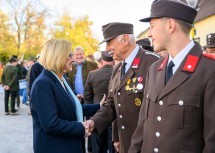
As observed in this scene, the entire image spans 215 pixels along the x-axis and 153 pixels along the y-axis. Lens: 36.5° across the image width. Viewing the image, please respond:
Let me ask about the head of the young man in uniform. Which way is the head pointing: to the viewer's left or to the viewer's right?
to the viewer's left

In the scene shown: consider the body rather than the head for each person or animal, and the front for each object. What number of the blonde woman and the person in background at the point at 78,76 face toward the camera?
1

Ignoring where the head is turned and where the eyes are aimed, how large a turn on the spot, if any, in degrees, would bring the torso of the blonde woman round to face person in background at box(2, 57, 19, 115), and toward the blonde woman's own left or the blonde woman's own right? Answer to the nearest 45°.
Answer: approximately 90° to the blonde woman's own left

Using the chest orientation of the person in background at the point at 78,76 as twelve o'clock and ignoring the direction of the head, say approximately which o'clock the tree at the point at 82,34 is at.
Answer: The tree is roughly at 6 o'clock from the person in background.

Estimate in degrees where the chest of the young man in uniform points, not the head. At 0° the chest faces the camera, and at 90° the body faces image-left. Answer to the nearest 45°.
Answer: approximately 45°

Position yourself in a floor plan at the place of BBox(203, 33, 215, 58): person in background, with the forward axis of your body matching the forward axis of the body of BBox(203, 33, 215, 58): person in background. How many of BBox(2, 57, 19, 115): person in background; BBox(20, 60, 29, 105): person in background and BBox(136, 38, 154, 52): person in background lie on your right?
3

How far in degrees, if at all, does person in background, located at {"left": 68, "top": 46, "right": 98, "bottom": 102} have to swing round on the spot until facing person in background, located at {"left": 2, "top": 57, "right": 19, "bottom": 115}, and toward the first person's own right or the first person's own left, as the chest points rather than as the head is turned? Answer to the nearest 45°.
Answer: approximately 135° to the first person's own right

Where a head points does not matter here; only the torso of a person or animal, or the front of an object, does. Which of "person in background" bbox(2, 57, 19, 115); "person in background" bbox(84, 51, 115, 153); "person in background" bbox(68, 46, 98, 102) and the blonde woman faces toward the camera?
"person in background" bbox(68, 46, 98, 102)

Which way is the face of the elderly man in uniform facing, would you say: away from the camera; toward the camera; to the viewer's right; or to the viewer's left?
to the viewer's left

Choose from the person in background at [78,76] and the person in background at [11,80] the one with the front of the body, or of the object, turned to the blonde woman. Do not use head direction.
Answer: the person in background at [78,76]
